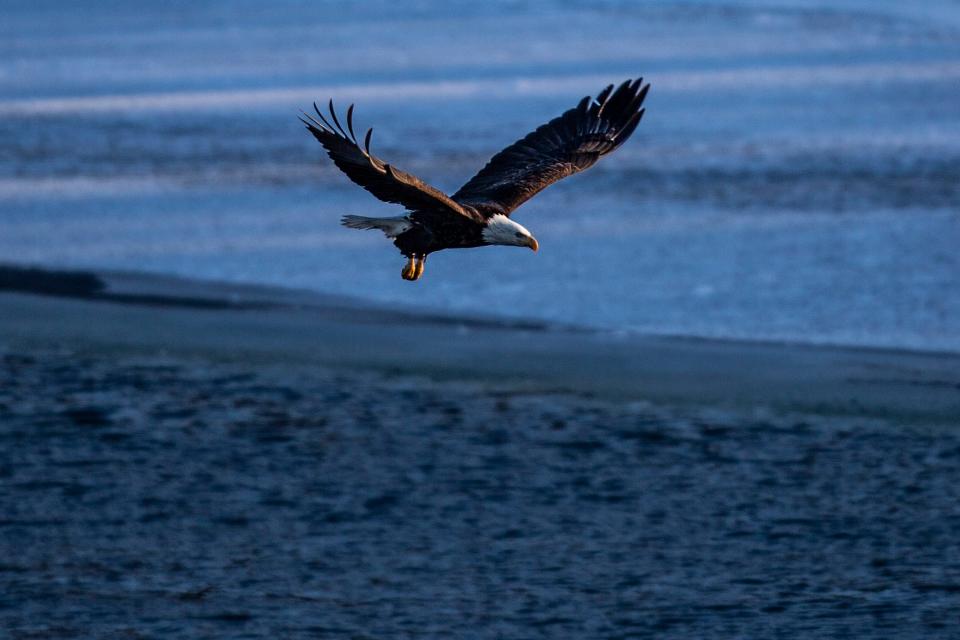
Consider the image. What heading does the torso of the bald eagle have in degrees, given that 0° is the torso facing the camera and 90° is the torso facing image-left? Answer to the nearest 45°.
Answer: approximately 315°
